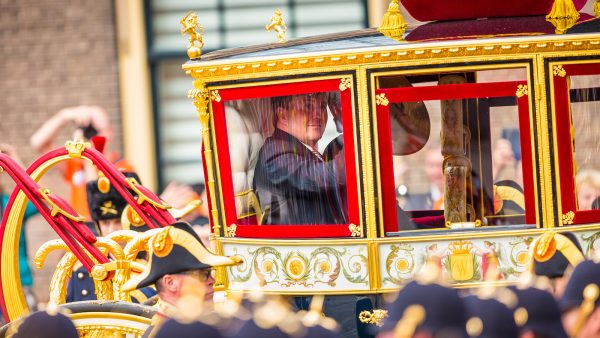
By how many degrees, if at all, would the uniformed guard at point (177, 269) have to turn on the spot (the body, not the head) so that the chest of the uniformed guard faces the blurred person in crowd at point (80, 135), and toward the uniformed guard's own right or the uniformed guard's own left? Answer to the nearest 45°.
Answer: approximately 90° to the uniformed guard's own left

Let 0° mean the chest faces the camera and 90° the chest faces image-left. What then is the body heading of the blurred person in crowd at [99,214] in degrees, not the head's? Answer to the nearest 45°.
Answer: approximately 0°

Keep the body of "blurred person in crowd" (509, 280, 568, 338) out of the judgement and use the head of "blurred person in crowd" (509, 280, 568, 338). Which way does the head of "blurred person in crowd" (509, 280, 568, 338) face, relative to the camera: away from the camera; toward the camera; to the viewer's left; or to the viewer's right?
away from the camera

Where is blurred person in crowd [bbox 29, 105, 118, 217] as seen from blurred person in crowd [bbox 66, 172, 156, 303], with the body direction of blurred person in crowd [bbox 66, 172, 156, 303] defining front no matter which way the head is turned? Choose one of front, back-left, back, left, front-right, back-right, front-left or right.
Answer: back

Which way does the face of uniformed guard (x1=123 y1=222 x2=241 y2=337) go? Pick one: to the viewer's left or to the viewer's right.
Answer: to the viewer's right

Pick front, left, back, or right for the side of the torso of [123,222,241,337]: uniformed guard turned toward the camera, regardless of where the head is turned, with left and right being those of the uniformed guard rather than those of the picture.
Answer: right

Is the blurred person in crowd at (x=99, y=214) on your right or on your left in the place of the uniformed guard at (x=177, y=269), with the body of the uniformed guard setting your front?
on your left
